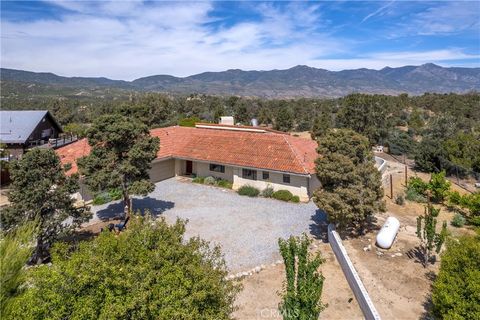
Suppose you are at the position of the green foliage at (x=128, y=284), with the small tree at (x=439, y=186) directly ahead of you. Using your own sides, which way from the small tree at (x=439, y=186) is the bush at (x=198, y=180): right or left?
left

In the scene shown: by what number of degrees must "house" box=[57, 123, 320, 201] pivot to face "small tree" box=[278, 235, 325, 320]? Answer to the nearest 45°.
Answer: approximately 45° to its left

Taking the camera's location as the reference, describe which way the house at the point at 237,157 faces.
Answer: facing the viewer and to the left of the viewer

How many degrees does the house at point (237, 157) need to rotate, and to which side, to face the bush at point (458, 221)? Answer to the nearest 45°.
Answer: approximately 90° to its left

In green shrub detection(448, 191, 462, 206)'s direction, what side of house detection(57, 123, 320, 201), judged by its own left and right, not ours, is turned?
left

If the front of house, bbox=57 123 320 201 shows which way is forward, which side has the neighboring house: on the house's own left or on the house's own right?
on the house's own right

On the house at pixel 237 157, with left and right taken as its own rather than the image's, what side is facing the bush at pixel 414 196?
left

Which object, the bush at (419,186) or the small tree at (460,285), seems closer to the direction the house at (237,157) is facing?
the small tree

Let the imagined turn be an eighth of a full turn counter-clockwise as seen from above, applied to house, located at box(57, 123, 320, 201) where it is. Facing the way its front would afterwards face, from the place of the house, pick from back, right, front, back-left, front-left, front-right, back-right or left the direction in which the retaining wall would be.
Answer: front

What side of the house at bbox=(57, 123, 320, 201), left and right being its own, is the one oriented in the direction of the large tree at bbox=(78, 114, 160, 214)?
front

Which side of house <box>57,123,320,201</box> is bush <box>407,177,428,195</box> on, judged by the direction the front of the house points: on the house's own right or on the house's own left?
on the house's own left

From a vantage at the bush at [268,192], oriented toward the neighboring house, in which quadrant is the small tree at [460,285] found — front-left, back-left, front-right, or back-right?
back-left
